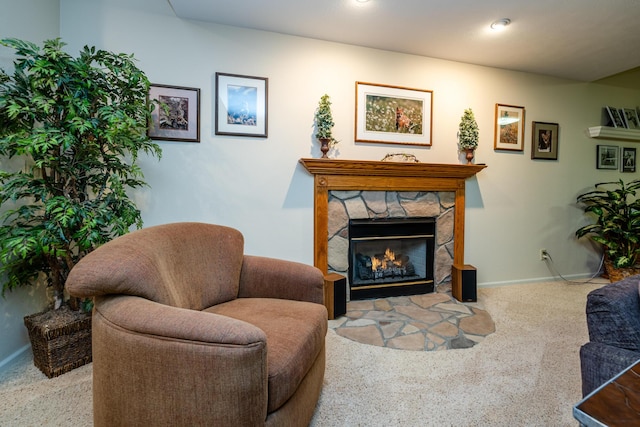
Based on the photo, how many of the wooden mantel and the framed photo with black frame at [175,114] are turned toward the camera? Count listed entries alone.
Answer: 2

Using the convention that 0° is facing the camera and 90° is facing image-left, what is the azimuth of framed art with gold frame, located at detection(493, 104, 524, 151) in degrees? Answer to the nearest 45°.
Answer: approximately 315°

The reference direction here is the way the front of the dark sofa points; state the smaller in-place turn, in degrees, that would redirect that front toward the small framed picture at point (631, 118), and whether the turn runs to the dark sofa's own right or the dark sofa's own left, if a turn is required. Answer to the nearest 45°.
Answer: approximately 135° to the dark sofa's own right

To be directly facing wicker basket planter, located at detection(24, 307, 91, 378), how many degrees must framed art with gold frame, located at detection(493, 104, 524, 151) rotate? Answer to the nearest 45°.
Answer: approximately 90° to its right

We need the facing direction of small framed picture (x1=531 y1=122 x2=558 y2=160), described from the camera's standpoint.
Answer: facing the viewer and to the right of the viewer

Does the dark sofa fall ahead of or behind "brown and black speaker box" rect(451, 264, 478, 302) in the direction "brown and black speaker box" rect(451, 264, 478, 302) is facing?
ahead

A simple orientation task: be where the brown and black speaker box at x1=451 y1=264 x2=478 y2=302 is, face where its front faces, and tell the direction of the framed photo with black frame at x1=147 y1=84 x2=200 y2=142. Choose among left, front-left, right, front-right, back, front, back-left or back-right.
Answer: right

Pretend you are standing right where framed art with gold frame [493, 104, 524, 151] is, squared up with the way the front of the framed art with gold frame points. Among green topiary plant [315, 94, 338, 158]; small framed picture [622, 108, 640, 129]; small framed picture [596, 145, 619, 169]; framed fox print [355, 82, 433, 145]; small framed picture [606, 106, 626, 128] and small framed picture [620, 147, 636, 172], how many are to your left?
4

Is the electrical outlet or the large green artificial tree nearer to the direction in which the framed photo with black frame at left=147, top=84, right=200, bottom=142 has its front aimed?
the large green artificial tree

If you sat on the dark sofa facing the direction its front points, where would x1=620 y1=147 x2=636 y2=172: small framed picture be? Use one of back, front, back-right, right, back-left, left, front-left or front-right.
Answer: back-right
